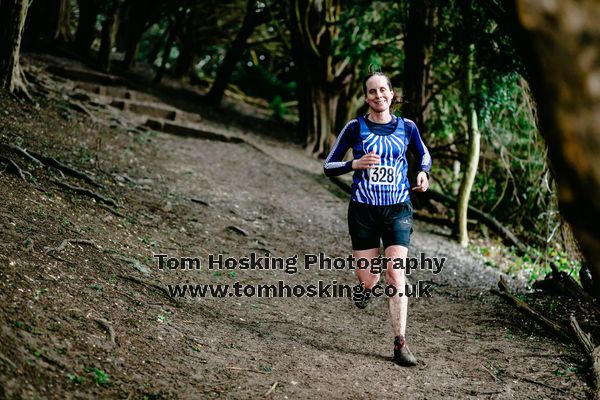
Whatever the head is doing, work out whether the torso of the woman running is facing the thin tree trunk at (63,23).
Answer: no

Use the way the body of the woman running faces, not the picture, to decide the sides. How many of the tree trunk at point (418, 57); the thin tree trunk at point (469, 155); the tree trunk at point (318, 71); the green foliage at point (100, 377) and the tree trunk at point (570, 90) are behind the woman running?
3

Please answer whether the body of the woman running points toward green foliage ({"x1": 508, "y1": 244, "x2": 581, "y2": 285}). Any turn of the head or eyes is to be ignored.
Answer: no

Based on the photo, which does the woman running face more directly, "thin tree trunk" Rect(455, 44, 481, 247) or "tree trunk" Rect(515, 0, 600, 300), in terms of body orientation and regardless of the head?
the tree trunk

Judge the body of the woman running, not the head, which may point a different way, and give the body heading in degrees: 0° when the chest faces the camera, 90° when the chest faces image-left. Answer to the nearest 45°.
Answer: approximately 0°

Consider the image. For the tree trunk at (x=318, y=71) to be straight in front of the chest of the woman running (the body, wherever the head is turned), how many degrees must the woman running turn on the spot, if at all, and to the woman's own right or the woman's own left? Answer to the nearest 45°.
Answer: approximately 180°

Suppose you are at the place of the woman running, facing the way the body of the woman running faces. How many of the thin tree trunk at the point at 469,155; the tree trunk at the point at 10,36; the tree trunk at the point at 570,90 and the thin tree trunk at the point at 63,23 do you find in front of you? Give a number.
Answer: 1

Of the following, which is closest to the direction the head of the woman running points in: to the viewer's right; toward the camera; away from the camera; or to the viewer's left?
toward the camera

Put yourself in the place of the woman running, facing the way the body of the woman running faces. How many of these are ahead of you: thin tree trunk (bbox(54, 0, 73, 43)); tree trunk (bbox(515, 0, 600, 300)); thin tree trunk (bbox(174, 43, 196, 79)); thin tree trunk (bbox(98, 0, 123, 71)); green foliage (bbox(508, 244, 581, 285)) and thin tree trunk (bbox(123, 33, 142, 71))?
1

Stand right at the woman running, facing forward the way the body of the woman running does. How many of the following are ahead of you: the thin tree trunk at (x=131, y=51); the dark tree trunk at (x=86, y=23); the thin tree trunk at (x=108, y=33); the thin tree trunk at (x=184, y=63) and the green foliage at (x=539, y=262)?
0

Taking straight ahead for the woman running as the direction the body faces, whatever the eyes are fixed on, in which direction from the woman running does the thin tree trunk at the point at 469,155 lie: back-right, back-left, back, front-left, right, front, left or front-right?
back

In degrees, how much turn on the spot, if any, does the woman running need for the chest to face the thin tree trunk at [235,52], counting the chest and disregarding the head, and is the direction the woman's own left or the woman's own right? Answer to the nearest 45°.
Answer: approximately 180°

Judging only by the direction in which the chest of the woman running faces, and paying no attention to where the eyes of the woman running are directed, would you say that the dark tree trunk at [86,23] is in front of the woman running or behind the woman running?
behind

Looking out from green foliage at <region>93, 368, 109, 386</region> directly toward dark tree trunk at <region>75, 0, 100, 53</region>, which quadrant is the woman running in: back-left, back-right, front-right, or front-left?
front-right

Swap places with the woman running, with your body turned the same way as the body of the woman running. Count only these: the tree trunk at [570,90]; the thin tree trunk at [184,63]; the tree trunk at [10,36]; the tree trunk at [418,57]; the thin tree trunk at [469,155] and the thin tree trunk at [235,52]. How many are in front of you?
1

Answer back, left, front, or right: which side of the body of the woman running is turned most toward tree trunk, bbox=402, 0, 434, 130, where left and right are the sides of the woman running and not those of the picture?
back

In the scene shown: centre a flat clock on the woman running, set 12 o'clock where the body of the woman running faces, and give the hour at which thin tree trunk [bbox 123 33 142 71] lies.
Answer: The thin tree trunk is roughly at 5 o'clock from the woman running.

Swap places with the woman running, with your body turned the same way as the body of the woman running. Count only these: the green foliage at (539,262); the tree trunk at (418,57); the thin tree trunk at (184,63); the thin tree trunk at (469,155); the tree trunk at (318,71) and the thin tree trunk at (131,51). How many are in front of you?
0

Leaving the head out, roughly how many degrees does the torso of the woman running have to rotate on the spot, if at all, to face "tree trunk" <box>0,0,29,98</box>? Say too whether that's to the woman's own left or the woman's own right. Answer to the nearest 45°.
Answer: approximately 135° to the woman's own right
